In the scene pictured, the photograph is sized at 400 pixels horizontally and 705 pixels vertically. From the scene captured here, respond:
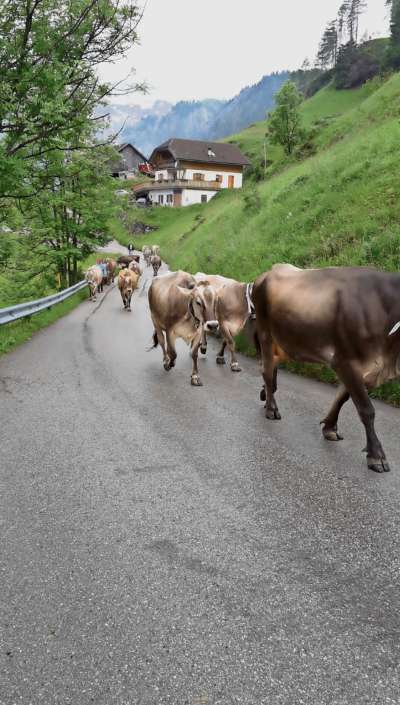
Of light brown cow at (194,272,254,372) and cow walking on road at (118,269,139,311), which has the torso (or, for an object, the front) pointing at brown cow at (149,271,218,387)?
the cow walking on road

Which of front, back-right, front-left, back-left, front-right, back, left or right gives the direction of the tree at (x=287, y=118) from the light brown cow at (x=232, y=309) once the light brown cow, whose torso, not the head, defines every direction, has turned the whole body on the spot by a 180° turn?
front-right

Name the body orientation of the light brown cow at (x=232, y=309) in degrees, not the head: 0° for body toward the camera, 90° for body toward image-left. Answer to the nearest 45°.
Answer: approximately 315°
